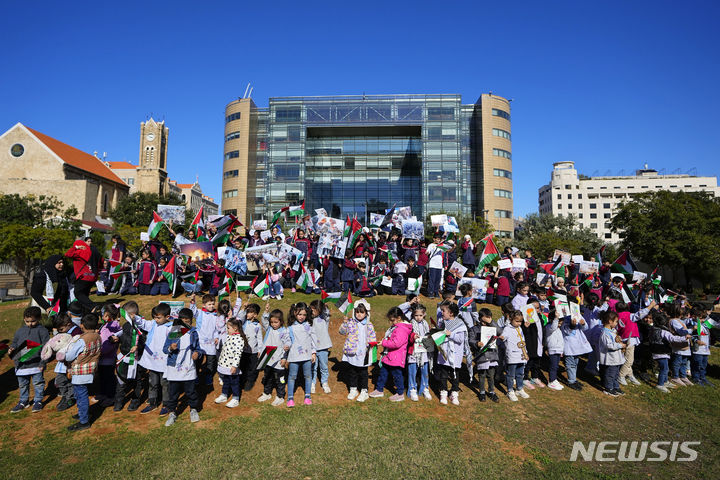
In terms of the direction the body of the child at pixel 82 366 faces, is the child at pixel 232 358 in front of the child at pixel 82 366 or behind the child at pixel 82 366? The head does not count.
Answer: behind

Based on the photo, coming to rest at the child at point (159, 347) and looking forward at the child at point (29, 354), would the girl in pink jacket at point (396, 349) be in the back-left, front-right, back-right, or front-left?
back-right

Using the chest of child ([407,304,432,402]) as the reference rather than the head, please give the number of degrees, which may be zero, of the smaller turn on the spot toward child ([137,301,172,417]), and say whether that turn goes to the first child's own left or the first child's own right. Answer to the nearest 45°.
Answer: approximately 45° to the first child's own right

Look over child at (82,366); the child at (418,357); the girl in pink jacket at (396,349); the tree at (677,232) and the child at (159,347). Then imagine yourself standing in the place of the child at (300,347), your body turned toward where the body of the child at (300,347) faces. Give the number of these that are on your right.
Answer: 2

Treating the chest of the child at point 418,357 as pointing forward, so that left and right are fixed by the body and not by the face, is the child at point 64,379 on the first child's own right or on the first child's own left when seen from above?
on the first child's own right

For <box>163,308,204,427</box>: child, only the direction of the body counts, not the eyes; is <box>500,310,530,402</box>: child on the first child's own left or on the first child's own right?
on the first child's own left

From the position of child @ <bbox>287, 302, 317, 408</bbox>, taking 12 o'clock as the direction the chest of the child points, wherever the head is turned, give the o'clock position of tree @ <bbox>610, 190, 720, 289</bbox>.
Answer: The tree is roughly at 8 o'clock from the child.
